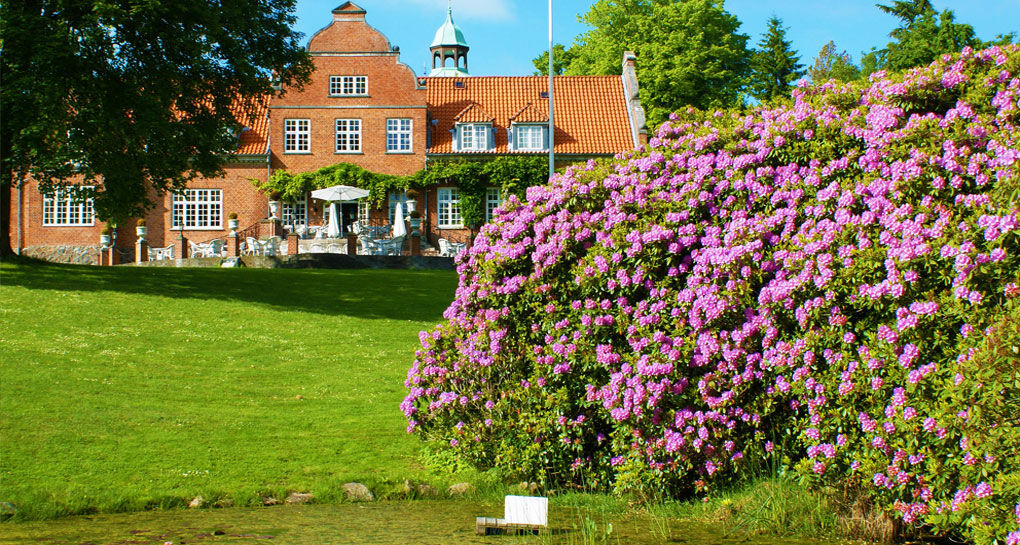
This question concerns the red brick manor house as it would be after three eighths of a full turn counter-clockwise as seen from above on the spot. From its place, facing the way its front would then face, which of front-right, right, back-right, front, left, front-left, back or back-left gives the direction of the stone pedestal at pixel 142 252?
back

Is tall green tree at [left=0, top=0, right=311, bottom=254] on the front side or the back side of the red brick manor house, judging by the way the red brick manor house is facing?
on the front side

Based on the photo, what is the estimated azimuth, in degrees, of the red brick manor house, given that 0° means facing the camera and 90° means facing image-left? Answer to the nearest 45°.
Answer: approximately 0°

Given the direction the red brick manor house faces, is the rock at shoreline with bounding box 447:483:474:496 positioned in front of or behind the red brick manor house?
in front

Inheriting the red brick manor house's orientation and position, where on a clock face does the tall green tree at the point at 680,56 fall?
The tall green tree is roughly at 9 o'clock from the red brick manor house.

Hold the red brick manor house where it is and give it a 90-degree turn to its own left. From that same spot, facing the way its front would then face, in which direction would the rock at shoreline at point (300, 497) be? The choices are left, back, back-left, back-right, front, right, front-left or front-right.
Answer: right

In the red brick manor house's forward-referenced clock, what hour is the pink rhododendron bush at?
The pink rhododendron bush is roughly at 12 o'clock from the red brick manor house.

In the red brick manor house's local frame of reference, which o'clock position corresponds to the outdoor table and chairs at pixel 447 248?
The outdoor table and chairs is roughly at 11 o'clock from the red brick manor house.

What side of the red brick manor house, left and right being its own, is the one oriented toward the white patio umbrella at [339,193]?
front

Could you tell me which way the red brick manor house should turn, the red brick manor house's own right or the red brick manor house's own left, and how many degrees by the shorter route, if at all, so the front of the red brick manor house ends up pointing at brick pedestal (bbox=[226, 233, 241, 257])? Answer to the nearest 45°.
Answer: approximately 45° to the red brick manor house's own right

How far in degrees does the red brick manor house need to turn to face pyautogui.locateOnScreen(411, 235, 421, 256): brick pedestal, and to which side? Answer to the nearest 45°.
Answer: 0° — it already faces it

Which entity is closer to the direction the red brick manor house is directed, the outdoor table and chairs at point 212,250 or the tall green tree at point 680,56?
the outdoor table and chairs

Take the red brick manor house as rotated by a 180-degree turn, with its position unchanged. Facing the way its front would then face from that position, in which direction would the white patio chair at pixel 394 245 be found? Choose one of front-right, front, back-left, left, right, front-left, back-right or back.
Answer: back

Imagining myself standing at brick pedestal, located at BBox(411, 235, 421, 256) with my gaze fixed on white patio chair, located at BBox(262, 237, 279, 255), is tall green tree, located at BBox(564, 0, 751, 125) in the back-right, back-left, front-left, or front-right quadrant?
back-right
